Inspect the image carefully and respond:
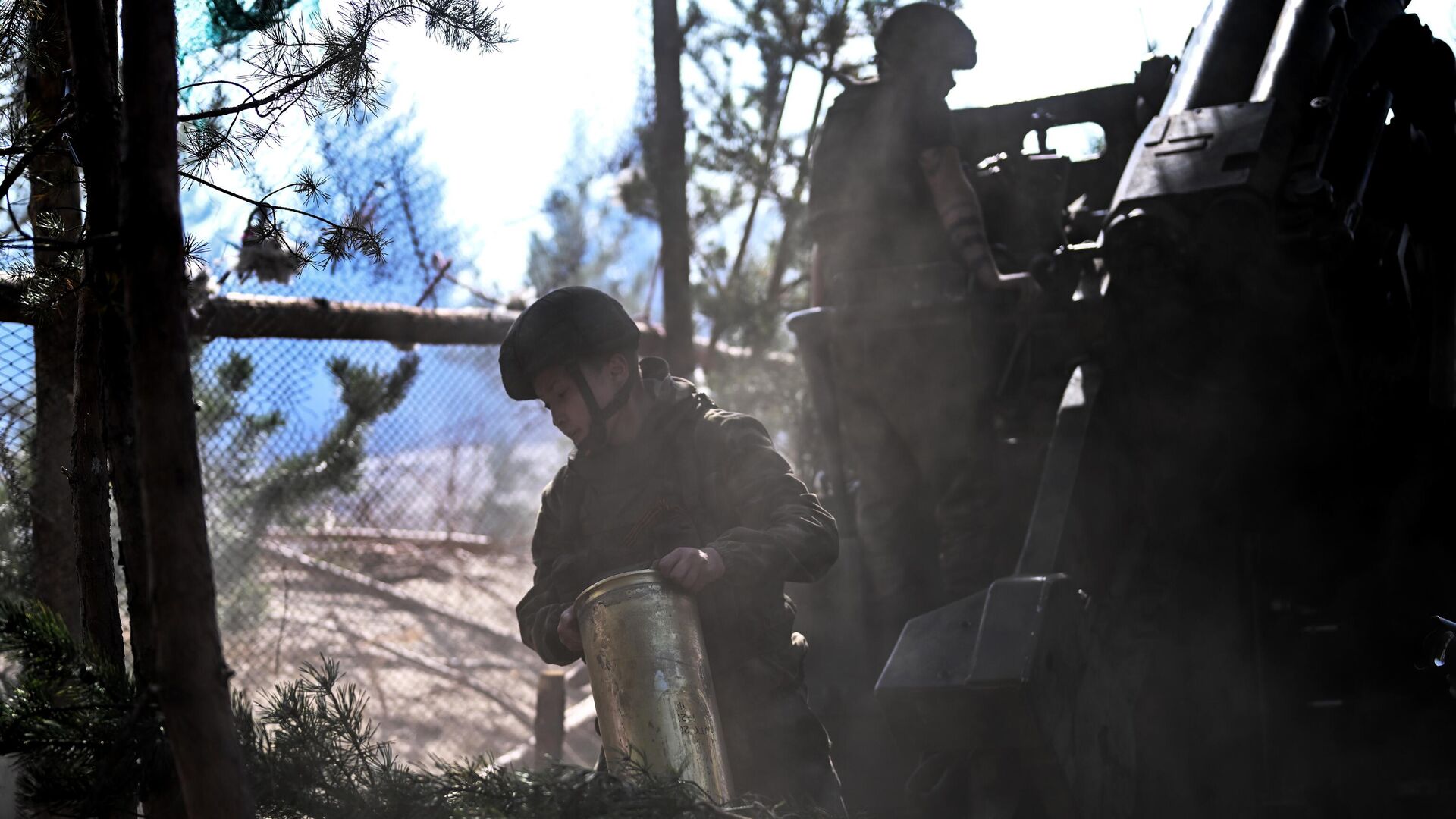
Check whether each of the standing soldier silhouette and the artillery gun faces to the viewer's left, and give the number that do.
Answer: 0

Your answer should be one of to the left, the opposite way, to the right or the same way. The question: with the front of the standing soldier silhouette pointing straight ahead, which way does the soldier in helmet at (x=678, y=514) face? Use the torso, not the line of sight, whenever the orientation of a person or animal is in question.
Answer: the opposite way

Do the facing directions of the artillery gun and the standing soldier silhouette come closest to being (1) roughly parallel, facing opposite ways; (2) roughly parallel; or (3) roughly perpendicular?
roughly parallel

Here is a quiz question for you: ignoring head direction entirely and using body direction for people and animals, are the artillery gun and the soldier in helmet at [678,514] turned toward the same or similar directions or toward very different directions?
very different directions

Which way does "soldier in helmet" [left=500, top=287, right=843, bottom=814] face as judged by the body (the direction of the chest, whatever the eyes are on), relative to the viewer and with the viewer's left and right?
facing the viewer and to the left of the viewer

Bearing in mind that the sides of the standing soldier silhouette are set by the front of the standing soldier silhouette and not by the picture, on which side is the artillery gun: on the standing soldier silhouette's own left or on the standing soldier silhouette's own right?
on the standing soldier silhouette's own right

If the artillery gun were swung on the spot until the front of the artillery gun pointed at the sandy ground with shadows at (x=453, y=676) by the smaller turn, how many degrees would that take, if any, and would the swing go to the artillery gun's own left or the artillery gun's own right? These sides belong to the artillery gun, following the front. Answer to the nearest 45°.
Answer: approximately 90° to the artillery gun's own left

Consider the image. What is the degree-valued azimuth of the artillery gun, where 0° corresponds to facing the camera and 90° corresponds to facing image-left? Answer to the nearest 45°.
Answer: approximately 225°

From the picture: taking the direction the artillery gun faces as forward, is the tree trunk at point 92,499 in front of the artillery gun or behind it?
behind
